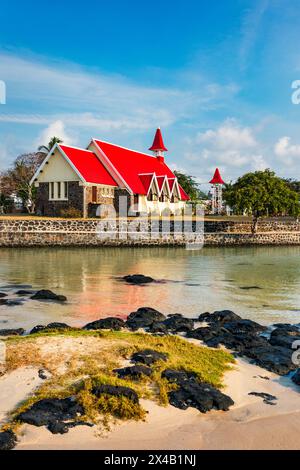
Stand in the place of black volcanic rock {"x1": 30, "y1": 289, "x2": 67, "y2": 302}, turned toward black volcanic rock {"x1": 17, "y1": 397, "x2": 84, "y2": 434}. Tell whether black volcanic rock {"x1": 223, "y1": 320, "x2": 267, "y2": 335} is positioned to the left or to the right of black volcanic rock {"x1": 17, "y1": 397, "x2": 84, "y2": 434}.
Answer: left

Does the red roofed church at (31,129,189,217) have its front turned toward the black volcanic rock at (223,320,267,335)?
no

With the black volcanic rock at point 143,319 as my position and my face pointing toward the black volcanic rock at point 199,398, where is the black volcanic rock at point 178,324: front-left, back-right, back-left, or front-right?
front-left

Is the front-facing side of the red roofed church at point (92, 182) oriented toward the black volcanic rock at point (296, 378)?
no

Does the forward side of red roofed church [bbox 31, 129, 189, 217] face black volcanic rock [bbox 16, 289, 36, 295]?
no
